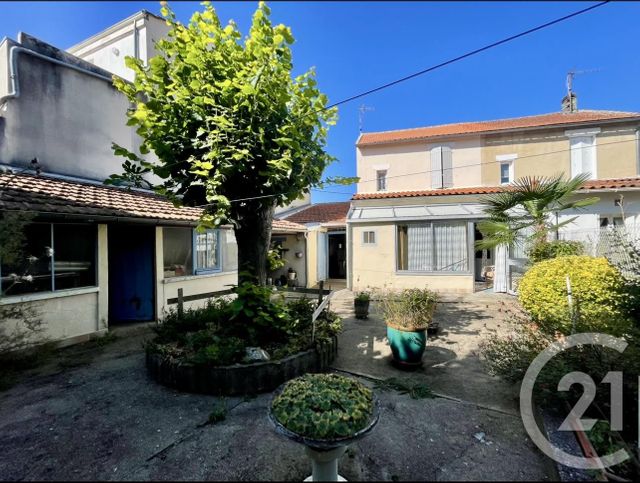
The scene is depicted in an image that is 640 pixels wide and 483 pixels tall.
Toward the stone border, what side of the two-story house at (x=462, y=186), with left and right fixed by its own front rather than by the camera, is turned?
front

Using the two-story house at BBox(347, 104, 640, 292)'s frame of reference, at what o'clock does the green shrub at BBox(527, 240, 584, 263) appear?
The green shrub is roughly at 11 o'clock from the two-story house.

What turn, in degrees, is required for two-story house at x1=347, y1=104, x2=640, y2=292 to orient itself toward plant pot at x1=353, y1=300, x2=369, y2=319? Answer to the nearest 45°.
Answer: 0° — it already faces it

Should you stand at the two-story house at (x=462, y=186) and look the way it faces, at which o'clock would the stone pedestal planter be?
The stone pedestal planter is roughly at 12 o'clock from the two-story house.

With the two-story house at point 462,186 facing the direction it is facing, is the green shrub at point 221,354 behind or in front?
in front

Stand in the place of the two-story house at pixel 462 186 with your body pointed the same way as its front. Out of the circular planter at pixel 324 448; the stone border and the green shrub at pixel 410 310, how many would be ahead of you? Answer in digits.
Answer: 3

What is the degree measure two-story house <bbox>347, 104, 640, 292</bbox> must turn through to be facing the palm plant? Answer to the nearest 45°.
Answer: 0° — it already faces it

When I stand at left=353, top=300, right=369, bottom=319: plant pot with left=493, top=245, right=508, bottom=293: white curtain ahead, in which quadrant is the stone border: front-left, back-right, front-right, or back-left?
back-right

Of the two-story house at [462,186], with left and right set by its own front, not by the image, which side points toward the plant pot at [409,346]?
front

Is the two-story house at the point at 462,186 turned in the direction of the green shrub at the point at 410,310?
yes

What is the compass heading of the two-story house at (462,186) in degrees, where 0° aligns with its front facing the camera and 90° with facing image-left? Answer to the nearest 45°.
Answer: approximately 0°
